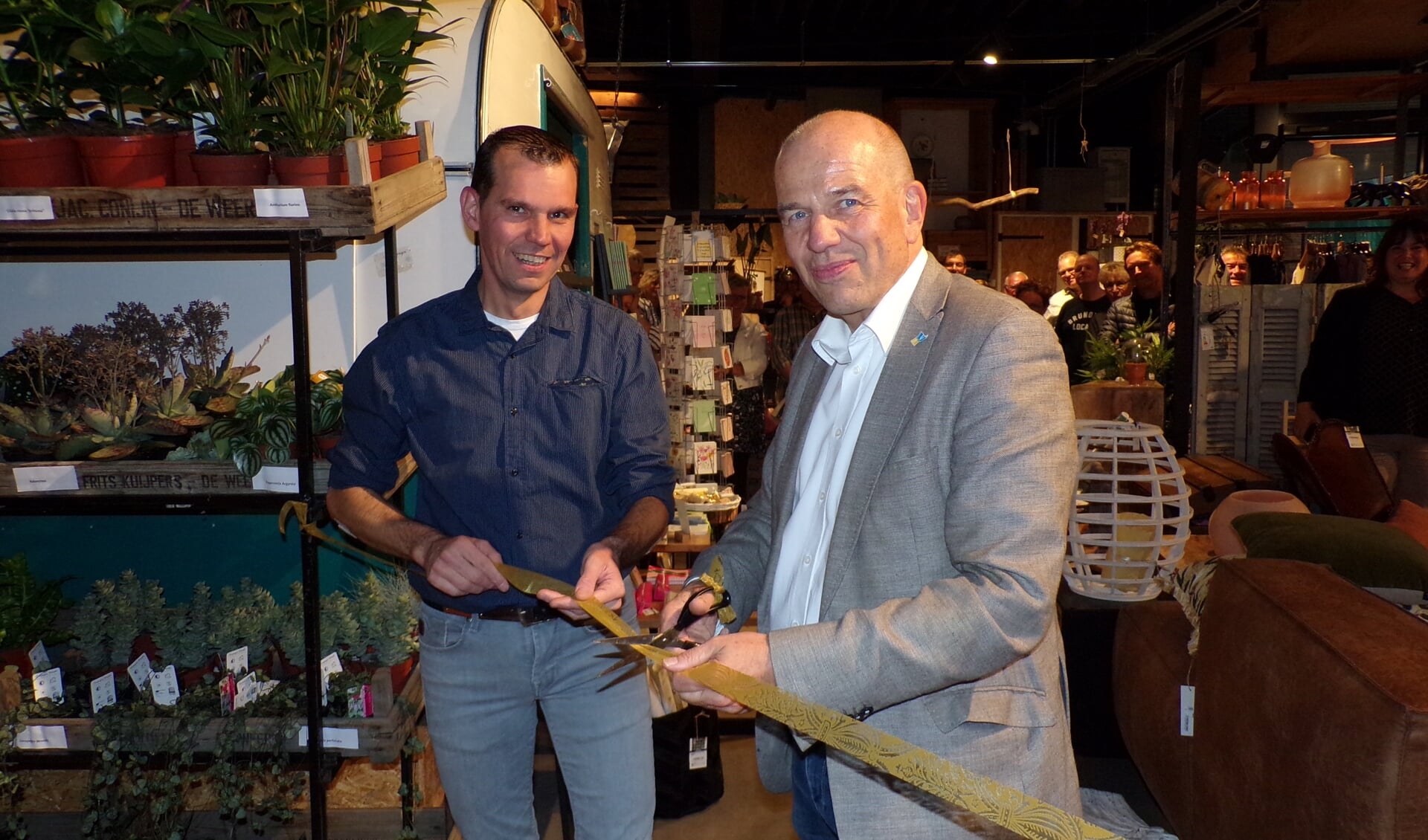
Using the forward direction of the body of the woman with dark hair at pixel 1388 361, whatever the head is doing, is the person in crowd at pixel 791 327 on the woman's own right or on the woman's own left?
on the woman's own right

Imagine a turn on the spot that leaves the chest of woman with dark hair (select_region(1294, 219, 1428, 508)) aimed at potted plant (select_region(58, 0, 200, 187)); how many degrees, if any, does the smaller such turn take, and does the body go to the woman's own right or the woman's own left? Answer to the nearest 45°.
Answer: approximately 45° to the woman's own right

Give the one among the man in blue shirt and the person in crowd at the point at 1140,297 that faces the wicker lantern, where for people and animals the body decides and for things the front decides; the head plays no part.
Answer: the person in crowd

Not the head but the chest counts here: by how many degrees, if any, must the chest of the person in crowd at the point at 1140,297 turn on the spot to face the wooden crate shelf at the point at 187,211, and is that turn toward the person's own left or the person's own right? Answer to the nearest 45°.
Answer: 0° — they already face it

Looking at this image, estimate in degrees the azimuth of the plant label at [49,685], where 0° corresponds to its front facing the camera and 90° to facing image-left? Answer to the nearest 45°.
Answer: approximately 0°
